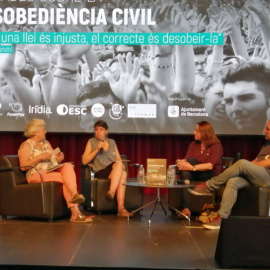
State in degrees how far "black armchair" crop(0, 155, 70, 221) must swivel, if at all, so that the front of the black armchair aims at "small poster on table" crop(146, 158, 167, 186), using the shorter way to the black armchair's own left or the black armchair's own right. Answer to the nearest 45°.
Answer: approximately 45° to the black armchair's own left

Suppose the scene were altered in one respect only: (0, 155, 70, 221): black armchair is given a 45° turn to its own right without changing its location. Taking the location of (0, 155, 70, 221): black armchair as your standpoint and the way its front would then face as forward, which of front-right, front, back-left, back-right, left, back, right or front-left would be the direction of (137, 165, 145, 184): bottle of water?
left

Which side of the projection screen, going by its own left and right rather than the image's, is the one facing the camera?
front

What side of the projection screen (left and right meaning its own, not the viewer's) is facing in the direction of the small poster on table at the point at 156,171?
front

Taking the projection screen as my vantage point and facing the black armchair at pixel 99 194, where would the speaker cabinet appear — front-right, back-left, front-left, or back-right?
front-left

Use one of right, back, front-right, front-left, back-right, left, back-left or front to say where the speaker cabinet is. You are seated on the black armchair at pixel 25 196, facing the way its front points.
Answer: front

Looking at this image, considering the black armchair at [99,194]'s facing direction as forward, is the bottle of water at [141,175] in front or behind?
in front

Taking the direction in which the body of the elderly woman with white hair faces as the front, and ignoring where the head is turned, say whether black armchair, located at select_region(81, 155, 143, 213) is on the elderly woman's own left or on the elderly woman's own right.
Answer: on the elderly woman's own left

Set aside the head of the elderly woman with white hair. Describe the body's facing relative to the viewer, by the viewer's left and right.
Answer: facing the viewer and to the right of the viewer

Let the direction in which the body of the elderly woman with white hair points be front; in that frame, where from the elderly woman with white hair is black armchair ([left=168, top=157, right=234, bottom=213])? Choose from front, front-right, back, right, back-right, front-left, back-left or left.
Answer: front-left

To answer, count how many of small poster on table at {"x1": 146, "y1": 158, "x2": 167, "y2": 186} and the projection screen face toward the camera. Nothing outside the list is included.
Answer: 2

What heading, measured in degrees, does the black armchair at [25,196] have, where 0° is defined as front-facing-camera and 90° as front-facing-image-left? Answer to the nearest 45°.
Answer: approximately 315°

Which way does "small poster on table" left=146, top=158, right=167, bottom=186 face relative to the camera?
toward the camera
